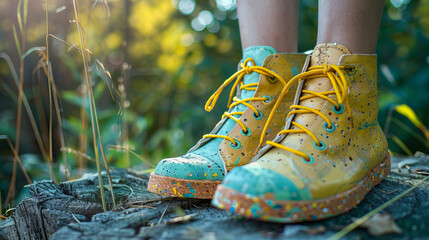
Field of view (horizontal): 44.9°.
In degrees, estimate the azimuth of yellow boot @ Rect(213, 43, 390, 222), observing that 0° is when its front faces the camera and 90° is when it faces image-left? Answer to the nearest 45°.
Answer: approximately 45°

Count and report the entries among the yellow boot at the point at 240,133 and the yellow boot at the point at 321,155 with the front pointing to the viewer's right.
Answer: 0

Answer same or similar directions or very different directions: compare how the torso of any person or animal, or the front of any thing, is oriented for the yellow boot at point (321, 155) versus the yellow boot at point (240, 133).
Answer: same or similar directions
